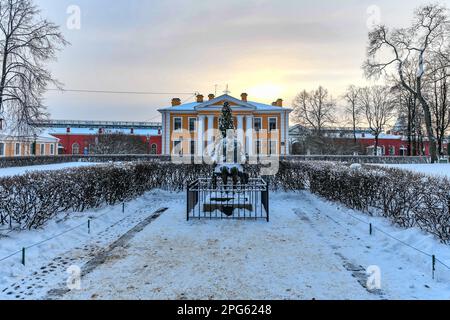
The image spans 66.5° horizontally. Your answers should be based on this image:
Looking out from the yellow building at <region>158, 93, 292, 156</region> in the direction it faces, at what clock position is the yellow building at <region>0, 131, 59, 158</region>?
the yellow building at <region>0, 131, 59, 158</region> is roughly at 3 o'clock from the yellow building at <region>158, 93, 292, 156</region>.

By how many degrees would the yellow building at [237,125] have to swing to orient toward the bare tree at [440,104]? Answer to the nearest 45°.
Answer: approximately 90° to its left

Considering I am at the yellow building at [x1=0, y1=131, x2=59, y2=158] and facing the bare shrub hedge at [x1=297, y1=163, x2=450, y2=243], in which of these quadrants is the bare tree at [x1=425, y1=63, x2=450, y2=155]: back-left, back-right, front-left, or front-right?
front-left

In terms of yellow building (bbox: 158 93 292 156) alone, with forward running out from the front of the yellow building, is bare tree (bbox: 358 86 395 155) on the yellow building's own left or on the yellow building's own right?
on the yellow building's own left

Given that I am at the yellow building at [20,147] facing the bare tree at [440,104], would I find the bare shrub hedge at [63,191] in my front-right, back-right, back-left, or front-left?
front-right

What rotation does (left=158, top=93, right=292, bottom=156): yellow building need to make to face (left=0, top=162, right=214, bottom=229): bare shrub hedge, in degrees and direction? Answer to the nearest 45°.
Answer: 0° — it already faces it

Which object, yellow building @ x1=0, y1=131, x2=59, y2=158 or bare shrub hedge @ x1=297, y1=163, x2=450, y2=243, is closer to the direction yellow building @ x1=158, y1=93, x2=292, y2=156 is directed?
the bare shrub hedge

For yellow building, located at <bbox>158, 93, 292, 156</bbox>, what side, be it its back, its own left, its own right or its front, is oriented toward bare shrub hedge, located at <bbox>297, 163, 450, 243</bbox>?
front

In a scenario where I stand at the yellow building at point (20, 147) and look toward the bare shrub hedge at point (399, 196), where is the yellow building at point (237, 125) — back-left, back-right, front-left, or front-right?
front-left

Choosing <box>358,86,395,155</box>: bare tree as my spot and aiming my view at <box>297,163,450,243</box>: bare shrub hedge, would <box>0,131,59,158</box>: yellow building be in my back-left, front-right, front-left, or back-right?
front-right

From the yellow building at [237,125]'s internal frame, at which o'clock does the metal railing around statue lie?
The metal railing around statue is roughly at 12 o'clock from the yellow building.

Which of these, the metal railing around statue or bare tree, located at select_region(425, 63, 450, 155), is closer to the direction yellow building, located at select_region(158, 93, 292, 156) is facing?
the metal railing around statue

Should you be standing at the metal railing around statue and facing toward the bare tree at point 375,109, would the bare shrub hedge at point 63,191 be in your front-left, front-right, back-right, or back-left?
back-left

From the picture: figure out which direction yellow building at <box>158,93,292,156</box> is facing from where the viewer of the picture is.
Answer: facing the viewer

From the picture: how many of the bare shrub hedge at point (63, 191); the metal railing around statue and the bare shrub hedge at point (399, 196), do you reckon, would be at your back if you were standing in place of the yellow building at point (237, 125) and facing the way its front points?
0

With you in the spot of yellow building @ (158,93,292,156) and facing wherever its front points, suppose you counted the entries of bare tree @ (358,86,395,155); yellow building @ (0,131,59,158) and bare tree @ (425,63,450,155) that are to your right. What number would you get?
1
